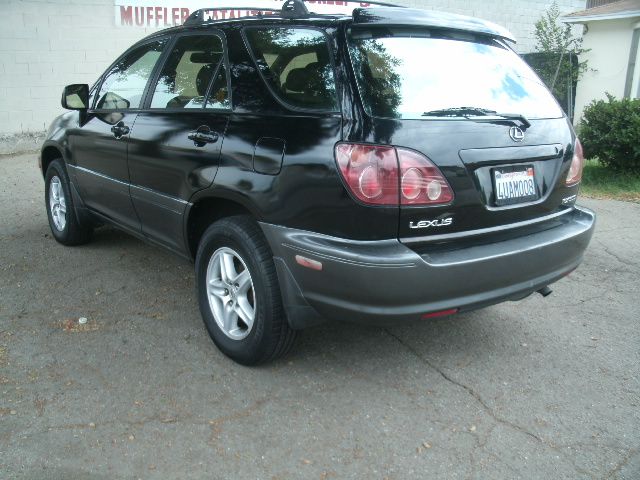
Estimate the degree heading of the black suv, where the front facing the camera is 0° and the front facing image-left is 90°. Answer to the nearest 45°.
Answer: approximately 135°

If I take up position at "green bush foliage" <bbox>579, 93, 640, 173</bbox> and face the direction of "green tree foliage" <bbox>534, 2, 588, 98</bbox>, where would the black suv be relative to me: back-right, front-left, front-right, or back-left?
back-left

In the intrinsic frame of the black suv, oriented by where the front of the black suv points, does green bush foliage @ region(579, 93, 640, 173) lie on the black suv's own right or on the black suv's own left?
on the black suv's own right

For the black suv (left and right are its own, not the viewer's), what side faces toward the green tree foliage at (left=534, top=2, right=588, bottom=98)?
right
